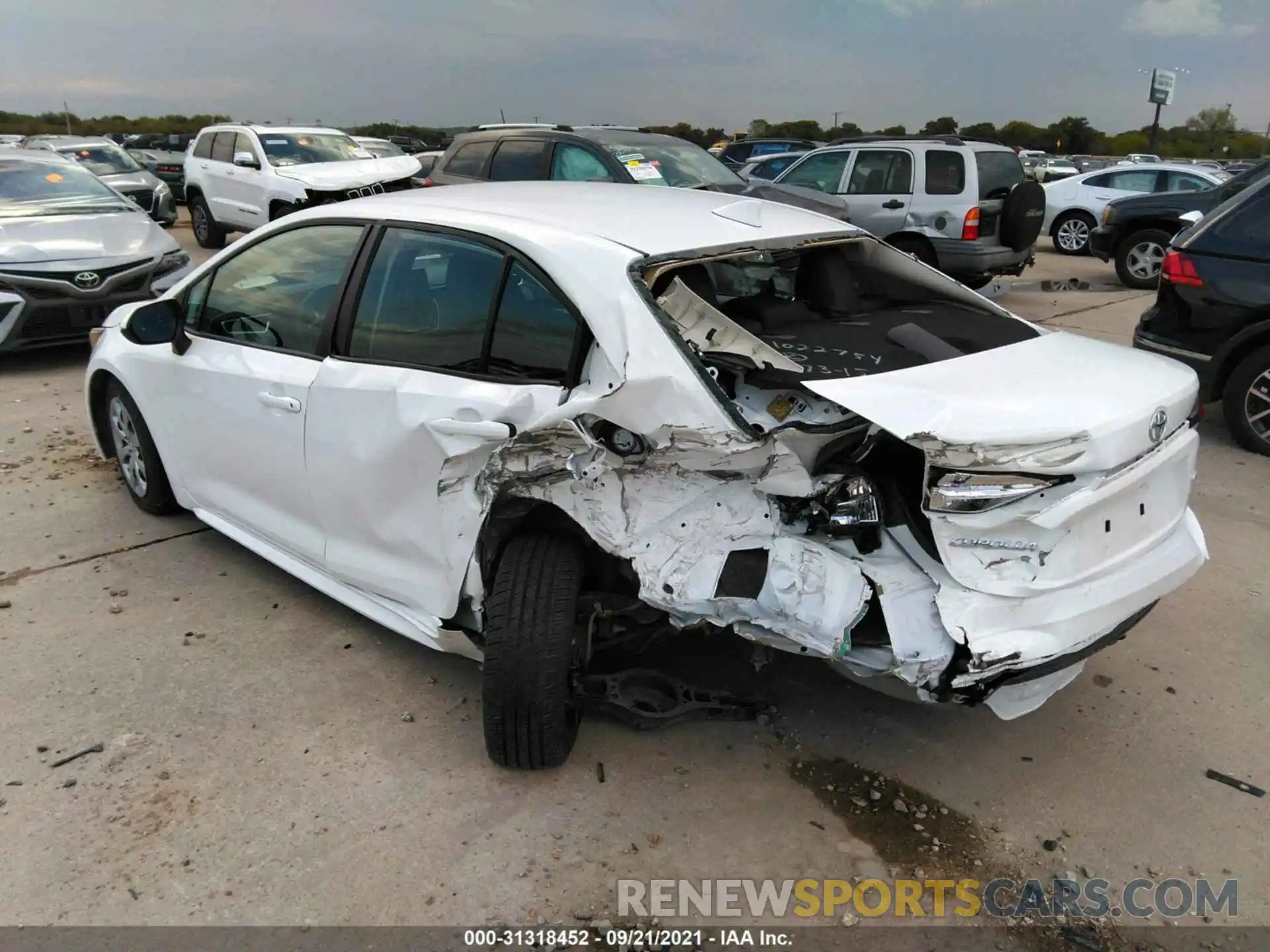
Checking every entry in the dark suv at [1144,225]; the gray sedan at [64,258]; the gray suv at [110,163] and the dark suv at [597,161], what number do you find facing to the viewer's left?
1

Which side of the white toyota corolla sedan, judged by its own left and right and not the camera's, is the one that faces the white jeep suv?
front

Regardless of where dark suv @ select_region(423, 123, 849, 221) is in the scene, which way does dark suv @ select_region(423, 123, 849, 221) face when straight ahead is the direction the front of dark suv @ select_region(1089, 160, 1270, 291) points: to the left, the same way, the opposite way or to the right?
the opposite way

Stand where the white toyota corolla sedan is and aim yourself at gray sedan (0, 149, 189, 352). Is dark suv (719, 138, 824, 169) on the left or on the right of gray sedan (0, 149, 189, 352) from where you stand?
right

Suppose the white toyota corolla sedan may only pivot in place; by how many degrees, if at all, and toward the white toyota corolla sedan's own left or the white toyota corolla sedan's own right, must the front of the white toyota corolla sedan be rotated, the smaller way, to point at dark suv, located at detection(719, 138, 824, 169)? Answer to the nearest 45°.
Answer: approximately 45° to the white toyota corolla sedan's own right

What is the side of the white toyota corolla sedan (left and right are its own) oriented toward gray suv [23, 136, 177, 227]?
front

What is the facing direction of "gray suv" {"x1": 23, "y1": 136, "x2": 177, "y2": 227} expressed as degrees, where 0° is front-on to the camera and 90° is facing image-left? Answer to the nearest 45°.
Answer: approximately 315°

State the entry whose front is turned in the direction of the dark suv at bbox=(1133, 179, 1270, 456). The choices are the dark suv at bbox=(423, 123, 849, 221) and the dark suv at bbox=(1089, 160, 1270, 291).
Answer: the dark suv at bbox=(423, 123, 849, 221)

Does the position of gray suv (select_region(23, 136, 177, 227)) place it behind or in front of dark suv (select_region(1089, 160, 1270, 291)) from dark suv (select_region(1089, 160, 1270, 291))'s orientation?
in front

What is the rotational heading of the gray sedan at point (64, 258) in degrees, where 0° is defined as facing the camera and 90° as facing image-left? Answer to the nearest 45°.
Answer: approximately 315°

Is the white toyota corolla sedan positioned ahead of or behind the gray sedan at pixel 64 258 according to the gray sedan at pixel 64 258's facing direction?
ahead

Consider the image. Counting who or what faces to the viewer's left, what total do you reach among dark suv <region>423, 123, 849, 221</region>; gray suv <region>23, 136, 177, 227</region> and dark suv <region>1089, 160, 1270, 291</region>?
1
